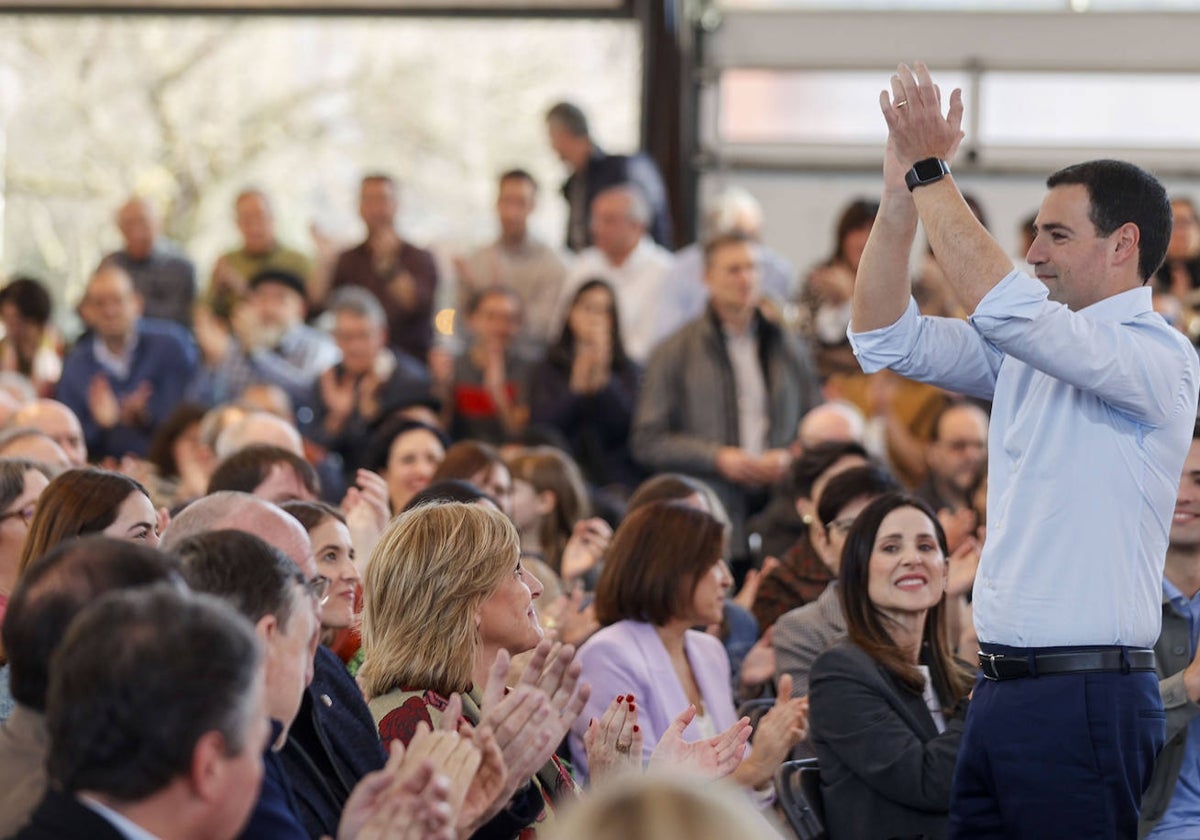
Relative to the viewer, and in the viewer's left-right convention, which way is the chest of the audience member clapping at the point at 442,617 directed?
facing to the right of the viewer

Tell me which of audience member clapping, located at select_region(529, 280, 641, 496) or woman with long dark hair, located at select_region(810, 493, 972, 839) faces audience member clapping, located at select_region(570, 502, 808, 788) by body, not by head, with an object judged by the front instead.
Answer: audience member clapping, located at select_region(529, 280, 641, 496)

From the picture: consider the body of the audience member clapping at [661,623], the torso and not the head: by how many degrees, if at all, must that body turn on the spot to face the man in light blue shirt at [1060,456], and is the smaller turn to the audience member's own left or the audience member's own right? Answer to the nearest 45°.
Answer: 0° — they already face them

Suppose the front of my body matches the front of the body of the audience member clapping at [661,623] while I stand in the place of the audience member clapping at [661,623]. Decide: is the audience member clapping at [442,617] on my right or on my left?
on my right

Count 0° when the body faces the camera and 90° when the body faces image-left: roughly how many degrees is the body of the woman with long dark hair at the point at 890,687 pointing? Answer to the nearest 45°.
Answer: approximately 315°

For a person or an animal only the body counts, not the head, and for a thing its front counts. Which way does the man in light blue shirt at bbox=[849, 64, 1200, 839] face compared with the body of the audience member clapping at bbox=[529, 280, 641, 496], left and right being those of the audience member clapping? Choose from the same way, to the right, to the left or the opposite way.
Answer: to the right

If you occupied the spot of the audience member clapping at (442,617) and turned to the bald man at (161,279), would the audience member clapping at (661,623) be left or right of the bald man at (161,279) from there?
right

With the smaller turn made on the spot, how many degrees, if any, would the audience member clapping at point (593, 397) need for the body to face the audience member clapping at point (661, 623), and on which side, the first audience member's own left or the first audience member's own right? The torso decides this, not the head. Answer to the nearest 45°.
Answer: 0° — they already face them

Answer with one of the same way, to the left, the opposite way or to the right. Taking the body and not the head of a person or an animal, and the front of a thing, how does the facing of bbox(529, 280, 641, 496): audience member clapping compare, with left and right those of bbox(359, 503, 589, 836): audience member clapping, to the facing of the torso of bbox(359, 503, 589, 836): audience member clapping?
to the right
